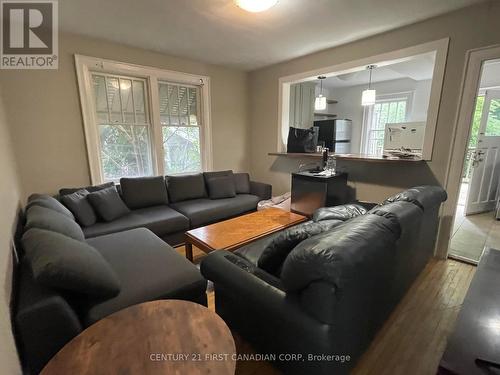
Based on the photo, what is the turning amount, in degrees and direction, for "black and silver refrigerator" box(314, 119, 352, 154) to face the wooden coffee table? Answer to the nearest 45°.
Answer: approximately 45° to its right

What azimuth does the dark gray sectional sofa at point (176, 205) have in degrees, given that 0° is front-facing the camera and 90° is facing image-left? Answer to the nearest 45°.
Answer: approximately 315°

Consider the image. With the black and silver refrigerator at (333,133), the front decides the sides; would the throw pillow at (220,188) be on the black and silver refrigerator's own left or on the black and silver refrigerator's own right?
on the black and silver refrigerator's own right

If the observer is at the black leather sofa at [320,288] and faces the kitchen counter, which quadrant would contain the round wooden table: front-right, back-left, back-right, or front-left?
back-left

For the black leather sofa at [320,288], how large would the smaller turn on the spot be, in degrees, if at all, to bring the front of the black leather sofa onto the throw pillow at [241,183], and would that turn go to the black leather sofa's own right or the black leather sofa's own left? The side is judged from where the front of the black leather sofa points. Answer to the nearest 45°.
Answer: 0° — it already faces it

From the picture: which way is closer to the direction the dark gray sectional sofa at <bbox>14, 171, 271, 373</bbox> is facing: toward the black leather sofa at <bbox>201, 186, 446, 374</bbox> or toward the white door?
the black leather sofa

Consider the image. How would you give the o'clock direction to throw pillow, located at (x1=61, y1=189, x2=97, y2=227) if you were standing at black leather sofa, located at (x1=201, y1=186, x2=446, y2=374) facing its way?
The throw pillow is roughly at 11 o'clock from the black leather sofa.

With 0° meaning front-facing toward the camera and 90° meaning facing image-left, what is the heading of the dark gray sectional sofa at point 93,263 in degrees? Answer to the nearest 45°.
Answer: approximately 315°

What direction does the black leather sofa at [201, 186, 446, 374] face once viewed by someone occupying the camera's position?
facing away from the viewer and to the left of the viewer

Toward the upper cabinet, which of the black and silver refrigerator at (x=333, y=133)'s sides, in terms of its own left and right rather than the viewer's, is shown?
right
